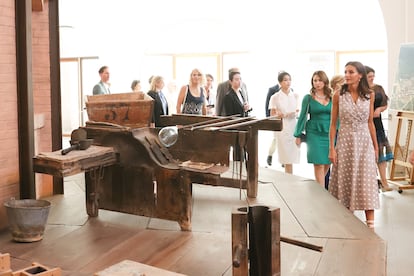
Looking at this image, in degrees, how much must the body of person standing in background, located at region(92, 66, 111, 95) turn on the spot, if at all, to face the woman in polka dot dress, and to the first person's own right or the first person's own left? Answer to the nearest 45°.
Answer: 0° — they already face them

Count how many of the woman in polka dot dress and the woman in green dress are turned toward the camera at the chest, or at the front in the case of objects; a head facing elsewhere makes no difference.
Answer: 2

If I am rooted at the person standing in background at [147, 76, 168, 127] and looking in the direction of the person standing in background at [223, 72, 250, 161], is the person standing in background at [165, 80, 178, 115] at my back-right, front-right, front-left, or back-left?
back-left

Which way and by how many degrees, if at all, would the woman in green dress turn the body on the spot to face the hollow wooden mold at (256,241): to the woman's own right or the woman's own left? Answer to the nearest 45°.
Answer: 0° — they already face it

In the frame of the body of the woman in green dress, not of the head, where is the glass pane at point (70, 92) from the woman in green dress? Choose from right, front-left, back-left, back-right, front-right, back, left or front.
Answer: back-right

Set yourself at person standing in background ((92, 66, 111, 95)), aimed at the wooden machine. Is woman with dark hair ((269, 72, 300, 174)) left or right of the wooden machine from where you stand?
left

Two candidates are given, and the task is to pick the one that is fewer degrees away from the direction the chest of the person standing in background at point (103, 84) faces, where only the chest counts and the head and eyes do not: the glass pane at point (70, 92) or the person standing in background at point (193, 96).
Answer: the person standing in background

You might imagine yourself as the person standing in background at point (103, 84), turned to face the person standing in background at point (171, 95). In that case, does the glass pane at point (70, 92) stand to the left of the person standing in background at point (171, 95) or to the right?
left

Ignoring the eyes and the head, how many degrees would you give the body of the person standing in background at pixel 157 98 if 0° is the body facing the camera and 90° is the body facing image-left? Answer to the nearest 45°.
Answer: approximately 315°
